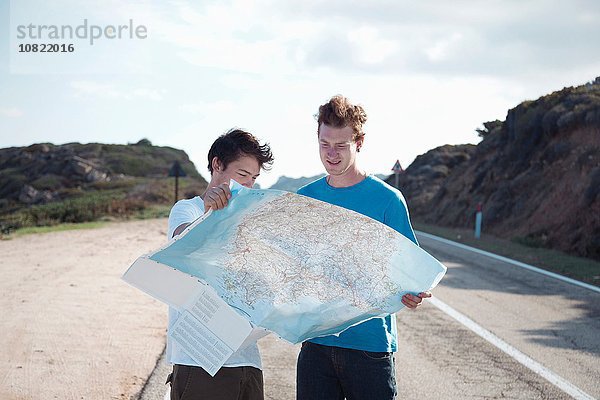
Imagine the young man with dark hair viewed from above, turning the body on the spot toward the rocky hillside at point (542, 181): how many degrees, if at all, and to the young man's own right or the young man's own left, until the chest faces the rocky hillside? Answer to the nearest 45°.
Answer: approximately 90° to the young man's own left

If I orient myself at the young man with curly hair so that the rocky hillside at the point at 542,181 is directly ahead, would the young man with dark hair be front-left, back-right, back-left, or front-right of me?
back-left

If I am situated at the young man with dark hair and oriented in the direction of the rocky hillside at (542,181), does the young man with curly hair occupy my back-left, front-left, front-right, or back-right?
front-right

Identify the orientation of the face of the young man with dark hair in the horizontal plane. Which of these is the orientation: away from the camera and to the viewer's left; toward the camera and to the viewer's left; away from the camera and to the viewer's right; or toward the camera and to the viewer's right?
toward the camera and to the viewer's right

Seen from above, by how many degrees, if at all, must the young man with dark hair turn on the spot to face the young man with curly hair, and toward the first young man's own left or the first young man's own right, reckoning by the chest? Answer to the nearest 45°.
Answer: approximately 45° to the first young man's own left

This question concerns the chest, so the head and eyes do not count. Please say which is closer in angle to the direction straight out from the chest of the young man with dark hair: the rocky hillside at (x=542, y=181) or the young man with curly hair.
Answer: the young man with curly hair

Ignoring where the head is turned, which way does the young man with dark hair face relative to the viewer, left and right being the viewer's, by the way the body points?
facing the viewer and to the right of the viewer

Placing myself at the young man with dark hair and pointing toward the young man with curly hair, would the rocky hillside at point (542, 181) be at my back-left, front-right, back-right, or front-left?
front-left
